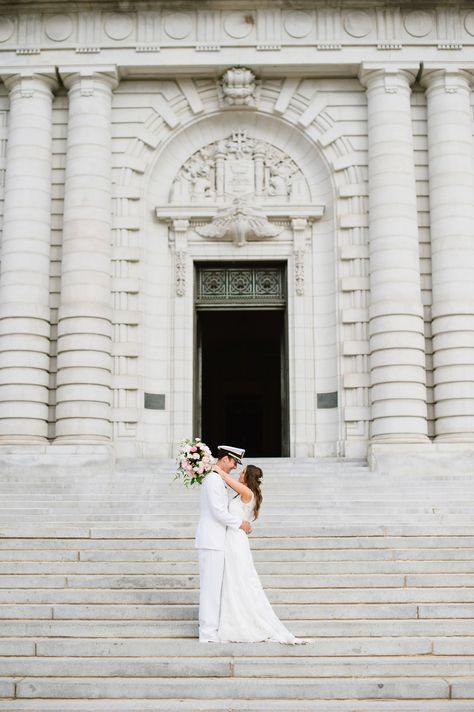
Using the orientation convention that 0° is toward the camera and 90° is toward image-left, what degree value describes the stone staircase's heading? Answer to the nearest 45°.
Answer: approximately 0°

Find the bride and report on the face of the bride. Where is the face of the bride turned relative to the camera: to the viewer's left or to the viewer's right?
to the viewer's left

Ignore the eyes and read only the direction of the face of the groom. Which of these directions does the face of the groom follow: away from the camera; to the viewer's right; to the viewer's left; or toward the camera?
to the viewer's right

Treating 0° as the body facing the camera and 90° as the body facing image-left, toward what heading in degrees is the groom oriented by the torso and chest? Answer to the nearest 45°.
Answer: approximately 270°

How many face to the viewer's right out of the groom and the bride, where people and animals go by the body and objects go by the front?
1

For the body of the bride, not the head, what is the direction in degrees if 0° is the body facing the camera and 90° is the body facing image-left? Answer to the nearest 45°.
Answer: approximately 90°

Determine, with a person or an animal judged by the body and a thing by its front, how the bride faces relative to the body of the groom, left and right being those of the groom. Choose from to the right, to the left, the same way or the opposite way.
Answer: the opposite way
